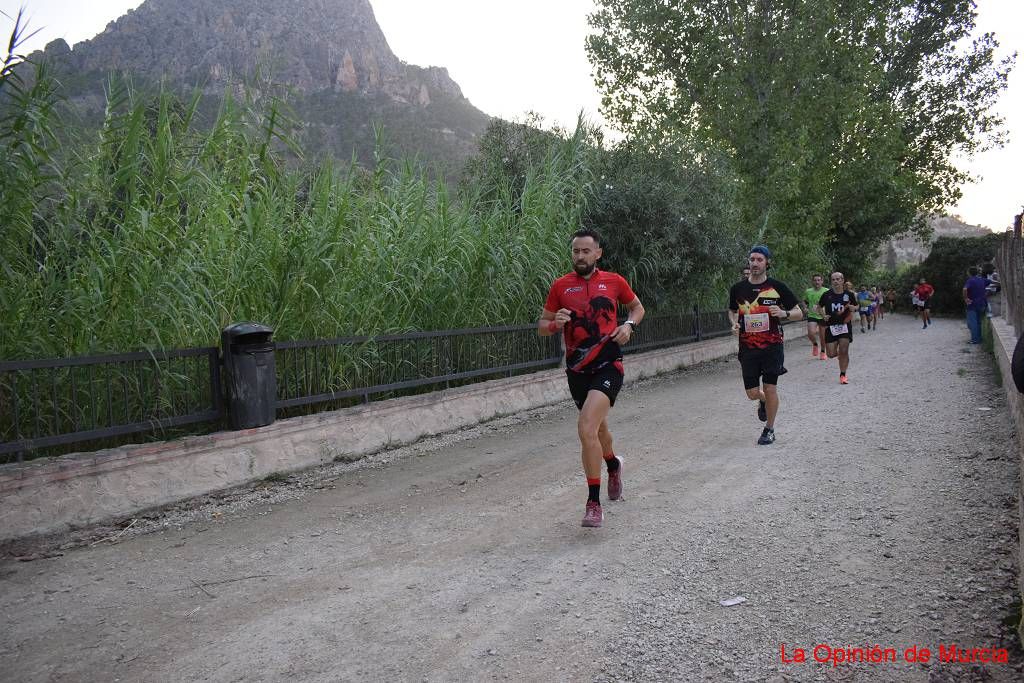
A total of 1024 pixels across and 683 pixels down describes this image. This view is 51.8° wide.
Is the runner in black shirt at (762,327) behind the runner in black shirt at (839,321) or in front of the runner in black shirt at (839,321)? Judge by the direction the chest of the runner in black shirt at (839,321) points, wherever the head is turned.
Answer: in front

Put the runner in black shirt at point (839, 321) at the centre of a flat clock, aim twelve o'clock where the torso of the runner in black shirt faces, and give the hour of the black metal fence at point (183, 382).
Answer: The black metal fence is roughly at 1 o'clock from the runner in black shirt.

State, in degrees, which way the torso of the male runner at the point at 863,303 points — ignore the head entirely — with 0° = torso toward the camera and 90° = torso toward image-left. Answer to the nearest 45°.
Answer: approximately 0°

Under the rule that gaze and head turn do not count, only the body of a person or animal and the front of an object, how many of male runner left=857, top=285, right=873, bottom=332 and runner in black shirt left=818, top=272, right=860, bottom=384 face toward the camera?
2

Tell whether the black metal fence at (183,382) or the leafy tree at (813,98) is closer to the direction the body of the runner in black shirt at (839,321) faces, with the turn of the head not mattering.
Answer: the black metal fence

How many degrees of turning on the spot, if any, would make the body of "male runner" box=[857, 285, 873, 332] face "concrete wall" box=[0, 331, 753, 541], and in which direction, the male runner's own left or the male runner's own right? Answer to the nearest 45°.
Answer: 0° — they already face it

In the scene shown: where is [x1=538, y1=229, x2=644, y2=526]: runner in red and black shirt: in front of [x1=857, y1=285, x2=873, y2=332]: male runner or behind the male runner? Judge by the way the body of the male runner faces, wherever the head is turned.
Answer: in front

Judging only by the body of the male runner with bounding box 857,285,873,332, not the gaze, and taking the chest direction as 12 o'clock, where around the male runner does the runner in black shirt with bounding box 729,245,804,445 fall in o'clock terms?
The runner in black shirt is roughly at 12 o'clock from the male runner.

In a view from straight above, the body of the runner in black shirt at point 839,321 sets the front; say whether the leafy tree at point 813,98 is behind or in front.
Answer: behind

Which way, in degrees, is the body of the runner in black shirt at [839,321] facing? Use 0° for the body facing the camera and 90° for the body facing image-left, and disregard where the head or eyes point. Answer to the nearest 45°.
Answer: approximately 0°
